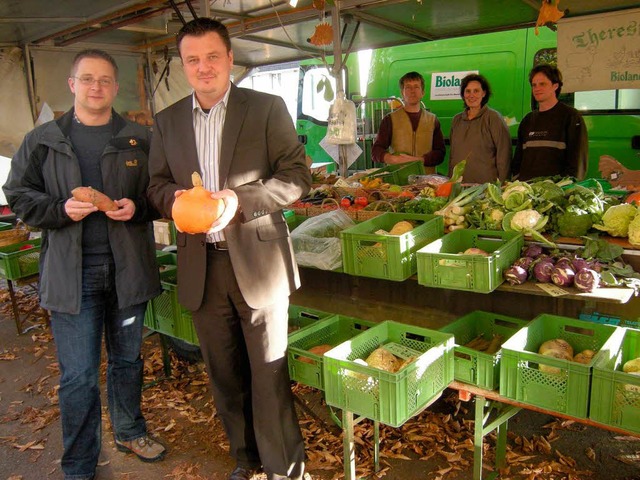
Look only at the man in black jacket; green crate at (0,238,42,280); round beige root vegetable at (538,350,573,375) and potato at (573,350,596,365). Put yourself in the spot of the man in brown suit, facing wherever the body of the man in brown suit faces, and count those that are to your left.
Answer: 2

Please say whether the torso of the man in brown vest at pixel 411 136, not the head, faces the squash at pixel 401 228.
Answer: yes

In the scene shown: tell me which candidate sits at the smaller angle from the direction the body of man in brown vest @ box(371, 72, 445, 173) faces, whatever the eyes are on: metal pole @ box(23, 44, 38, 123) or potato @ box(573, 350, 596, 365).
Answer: the potato

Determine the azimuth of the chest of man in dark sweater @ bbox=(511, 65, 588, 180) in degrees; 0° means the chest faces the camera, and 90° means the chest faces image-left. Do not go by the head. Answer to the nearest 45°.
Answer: approximately 45°

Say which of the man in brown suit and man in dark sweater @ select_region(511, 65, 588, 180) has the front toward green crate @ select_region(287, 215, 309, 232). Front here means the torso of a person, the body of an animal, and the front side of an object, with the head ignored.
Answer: the man in dark sweater

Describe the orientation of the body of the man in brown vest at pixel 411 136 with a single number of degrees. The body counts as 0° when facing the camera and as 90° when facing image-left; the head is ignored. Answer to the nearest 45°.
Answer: approximately 0°

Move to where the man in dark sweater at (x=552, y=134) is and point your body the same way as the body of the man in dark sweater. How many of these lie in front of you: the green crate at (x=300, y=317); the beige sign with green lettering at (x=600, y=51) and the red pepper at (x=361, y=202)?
2

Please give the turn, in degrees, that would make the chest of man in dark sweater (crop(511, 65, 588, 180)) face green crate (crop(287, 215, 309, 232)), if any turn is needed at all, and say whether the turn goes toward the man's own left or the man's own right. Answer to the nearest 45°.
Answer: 0° — they already face it

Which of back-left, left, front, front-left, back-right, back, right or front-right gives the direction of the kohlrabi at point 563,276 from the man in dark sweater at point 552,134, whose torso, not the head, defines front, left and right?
front-left

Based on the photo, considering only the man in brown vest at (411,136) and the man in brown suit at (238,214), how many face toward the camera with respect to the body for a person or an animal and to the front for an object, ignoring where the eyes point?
2

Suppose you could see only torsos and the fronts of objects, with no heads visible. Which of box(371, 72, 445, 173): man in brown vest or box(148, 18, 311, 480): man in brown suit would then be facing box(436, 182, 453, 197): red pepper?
the man in brown vest

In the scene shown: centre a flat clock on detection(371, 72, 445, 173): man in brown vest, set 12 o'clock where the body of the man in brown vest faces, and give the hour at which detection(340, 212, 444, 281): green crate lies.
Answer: The green crate is roughly at 12 o'clock from the man in brown vest.

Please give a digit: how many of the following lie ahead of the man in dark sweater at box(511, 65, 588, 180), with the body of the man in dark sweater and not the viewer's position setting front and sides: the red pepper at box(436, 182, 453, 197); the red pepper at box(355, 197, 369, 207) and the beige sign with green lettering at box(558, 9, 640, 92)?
2

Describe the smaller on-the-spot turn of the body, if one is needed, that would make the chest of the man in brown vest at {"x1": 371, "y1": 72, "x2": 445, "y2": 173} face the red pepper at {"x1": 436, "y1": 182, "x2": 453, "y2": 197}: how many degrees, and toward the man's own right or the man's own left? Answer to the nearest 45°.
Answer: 0° — they already face it

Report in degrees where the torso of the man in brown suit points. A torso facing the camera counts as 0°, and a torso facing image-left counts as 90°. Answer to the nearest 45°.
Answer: approximately 0°
